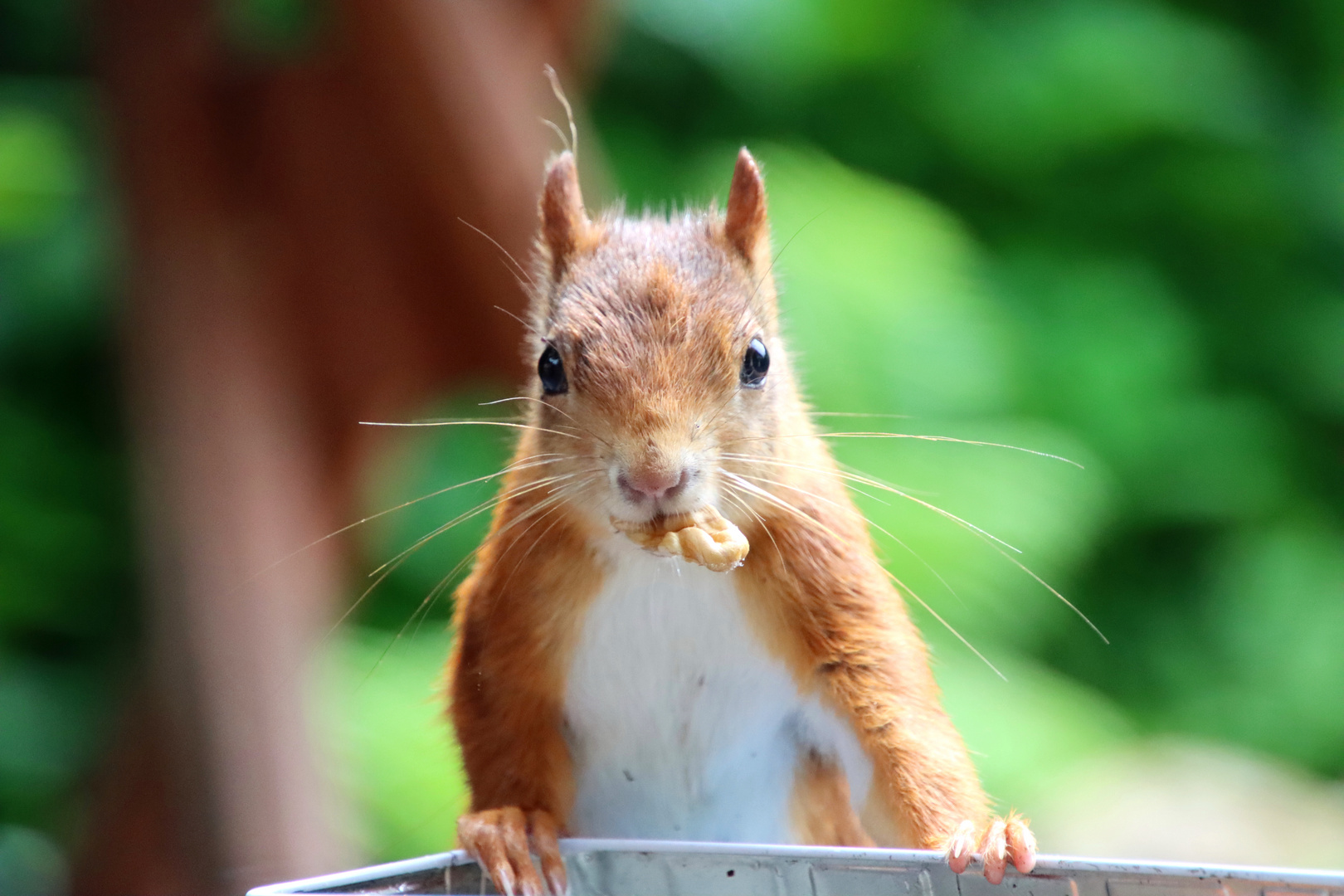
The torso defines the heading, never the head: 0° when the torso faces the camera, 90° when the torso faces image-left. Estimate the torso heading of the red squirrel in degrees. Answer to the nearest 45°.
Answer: approximately 0°
